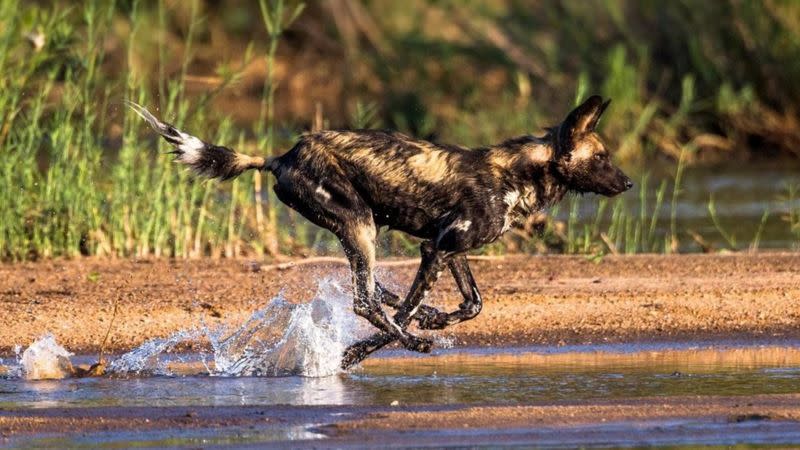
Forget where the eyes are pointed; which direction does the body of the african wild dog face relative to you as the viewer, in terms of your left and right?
facing to the right of the viewer

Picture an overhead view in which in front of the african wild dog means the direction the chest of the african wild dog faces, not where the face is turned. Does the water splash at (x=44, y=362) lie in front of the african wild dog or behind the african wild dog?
behind
